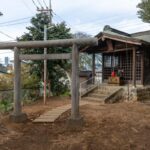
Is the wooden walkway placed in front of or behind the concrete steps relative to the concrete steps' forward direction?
in front

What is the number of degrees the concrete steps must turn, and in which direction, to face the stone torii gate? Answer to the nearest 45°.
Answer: approximately 45° to its left

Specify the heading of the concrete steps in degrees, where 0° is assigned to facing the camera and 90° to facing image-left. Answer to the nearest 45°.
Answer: approximately 45°
